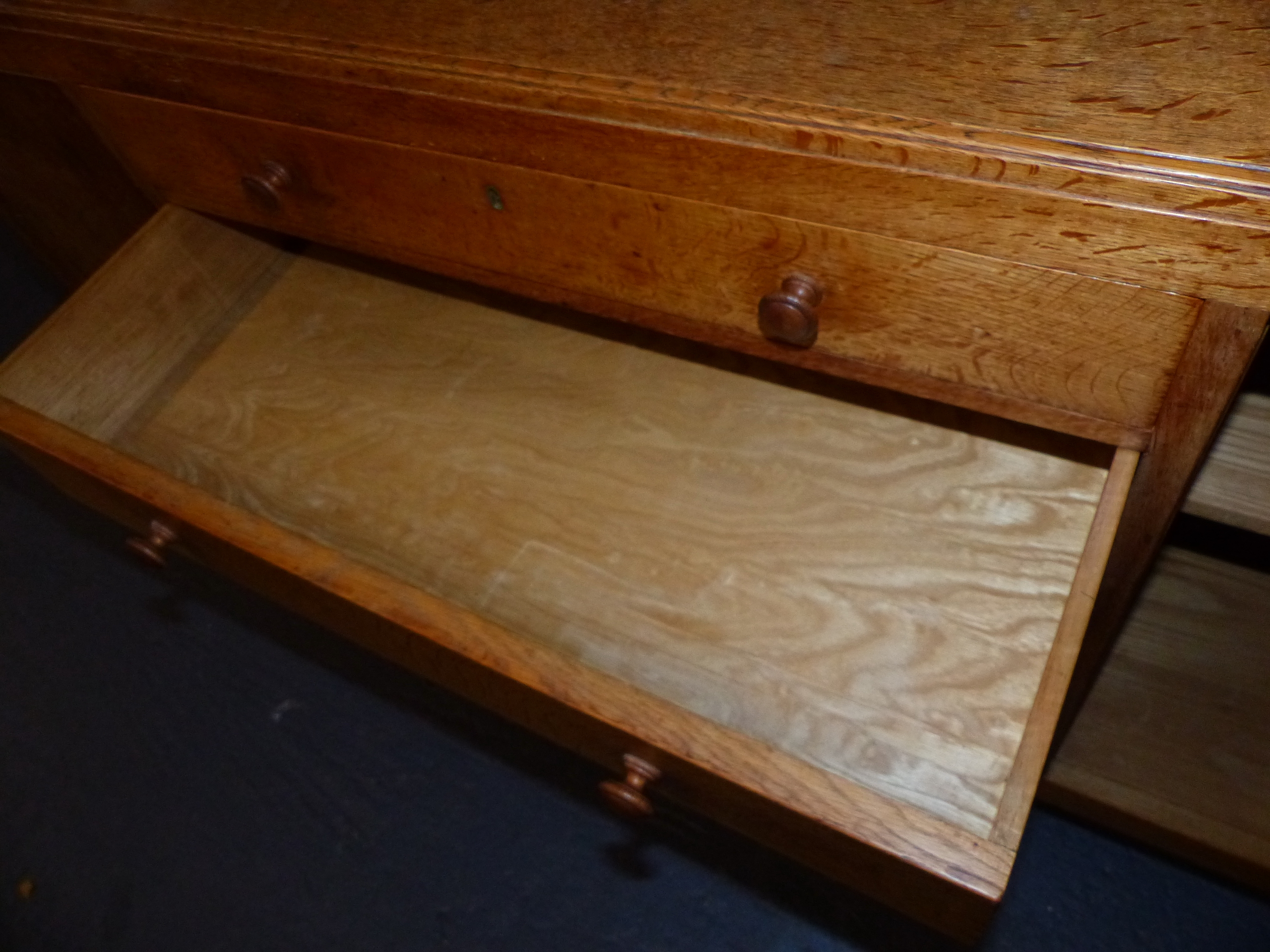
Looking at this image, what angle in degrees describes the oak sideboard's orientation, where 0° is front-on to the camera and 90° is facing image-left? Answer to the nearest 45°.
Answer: approximately 45°
